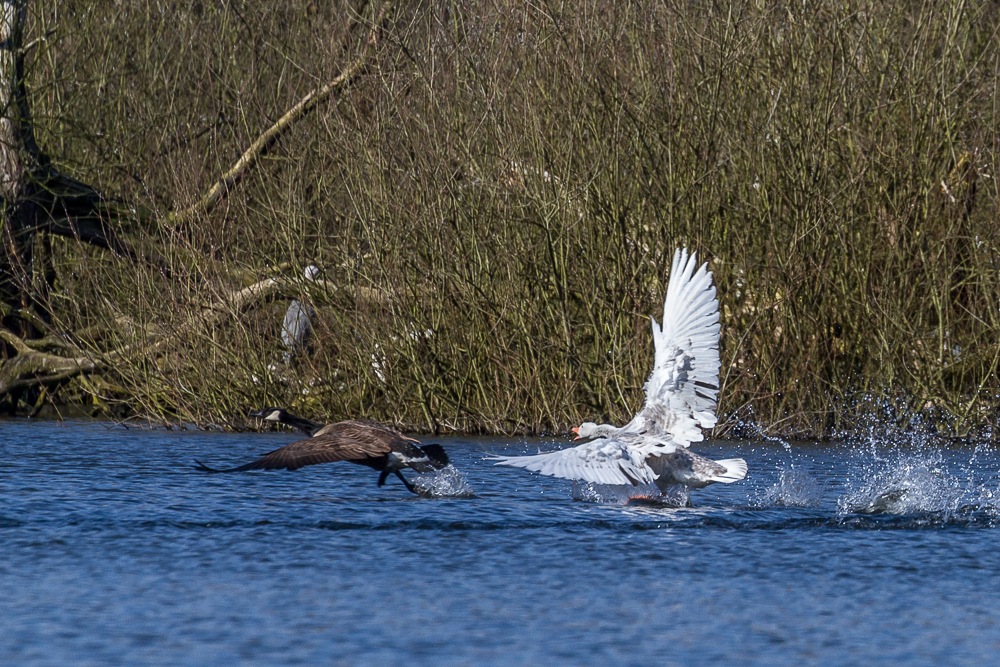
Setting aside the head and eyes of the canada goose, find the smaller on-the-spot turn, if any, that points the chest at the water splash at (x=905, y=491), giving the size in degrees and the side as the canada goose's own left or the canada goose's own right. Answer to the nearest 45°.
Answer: approximately 180°

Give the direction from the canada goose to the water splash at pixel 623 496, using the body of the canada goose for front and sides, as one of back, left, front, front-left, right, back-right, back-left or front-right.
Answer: back

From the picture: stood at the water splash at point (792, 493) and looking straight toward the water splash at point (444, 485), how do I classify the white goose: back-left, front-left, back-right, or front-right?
front-left

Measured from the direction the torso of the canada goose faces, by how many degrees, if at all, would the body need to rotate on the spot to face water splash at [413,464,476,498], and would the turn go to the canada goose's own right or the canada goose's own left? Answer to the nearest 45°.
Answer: approximately 135° to the canada goose's own right

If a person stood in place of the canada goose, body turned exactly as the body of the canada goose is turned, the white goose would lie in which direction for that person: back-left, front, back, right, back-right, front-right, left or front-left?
back

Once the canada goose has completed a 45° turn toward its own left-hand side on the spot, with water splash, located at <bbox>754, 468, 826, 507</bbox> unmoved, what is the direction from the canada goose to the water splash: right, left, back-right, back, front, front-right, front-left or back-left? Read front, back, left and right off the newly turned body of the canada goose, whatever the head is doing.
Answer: back-left

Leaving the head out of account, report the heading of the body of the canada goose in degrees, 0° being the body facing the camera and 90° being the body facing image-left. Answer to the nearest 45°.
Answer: approximately 90°
